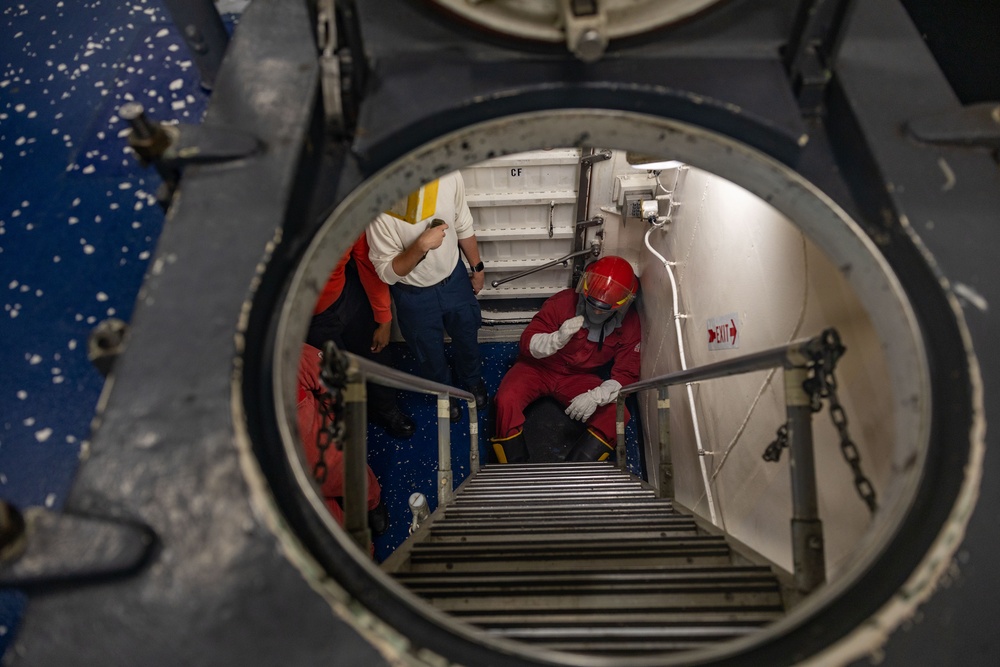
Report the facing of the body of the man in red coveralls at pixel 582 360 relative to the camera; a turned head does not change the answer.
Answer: toward the camera

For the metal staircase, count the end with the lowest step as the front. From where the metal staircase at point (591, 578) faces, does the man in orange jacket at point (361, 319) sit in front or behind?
in front

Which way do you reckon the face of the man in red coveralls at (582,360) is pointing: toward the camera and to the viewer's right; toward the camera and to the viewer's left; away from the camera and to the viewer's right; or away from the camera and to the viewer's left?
toward the camera and to the viewer's left

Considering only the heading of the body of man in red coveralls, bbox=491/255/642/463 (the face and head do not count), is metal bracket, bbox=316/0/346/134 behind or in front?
in front
